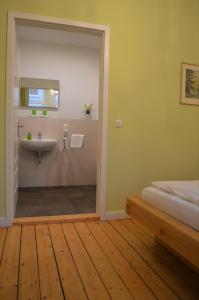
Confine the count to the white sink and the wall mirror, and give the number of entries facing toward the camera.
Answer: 2

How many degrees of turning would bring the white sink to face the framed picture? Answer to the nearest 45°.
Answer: approximately 45° to its left

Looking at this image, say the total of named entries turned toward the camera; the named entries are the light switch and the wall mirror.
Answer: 2

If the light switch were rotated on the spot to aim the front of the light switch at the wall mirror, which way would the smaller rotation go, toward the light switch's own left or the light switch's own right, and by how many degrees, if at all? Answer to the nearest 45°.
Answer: approximately 135° to the light switch's own right

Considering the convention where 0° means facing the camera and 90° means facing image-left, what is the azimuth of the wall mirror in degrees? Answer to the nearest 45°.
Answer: approximately 0°

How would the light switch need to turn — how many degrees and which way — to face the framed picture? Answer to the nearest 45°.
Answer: approximately 135° to its left

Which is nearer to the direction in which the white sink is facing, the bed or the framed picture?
the bed

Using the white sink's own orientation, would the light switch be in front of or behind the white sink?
in front
